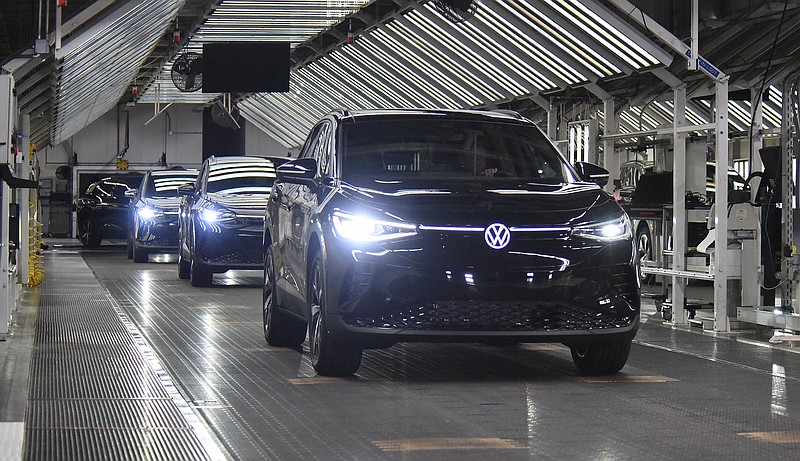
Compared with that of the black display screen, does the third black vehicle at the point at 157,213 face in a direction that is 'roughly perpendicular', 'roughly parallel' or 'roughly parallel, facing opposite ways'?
roughly parallel

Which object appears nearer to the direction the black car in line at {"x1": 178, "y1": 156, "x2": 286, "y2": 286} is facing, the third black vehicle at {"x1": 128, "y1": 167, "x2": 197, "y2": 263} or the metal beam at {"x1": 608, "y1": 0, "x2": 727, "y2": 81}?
the metal beam

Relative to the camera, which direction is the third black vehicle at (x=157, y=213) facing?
toward the camera

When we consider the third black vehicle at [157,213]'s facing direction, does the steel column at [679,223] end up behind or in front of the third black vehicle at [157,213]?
in front

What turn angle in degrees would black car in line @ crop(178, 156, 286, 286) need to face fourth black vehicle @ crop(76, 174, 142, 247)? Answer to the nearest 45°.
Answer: approximately 180°

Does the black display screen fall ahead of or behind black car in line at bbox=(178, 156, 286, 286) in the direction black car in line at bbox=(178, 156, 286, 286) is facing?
behind

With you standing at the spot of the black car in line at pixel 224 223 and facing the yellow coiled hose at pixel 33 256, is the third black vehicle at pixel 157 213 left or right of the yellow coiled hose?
right

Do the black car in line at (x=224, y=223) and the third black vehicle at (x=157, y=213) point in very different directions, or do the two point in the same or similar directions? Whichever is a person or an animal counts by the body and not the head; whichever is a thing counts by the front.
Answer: same or similar directions

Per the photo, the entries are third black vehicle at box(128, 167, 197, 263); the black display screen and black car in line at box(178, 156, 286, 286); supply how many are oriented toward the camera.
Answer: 3

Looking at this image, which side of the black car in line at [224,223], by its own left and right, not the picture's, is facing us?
front

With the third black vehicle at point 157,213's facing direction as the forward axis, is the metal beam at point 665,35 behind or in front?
in front
